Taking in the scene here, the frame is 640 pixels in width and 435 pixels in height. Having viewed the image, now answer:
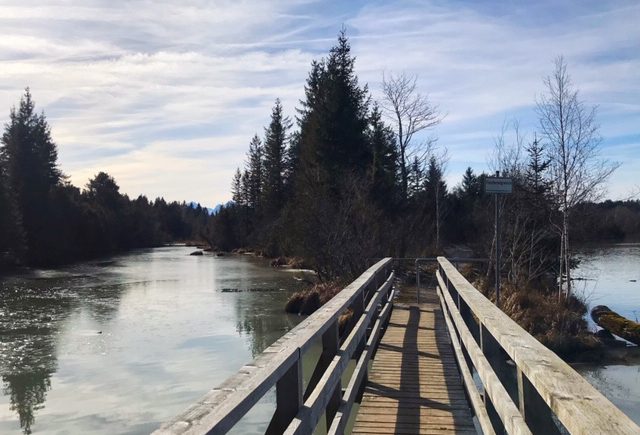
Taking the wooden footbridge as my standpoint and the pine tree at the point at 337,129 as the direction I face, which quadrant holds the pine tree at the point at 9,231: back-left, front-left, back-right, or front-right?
front-left

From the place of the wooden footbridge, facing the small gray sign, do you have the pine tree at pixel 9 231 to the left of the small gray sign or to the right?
left

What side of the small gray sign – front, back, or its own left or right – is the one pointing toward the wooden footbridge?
front

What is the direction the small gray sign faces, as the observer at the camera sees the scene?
facing the viewer

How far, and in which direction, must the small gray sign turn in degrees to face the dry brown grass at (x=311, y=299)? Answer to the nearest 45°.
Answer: approximately 135° to its right

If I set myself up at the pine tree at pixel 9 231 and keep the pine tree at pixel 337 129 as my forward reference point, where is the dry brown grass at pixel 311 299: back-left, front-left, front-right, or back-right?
front-right

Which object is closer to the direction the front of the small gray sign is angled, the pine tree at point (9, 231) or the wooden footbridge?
the wooden footbridge

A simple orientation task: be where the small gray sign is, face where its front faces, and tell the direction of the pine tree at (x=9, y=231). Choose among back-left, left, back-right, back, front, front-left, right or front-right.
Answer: back-right
